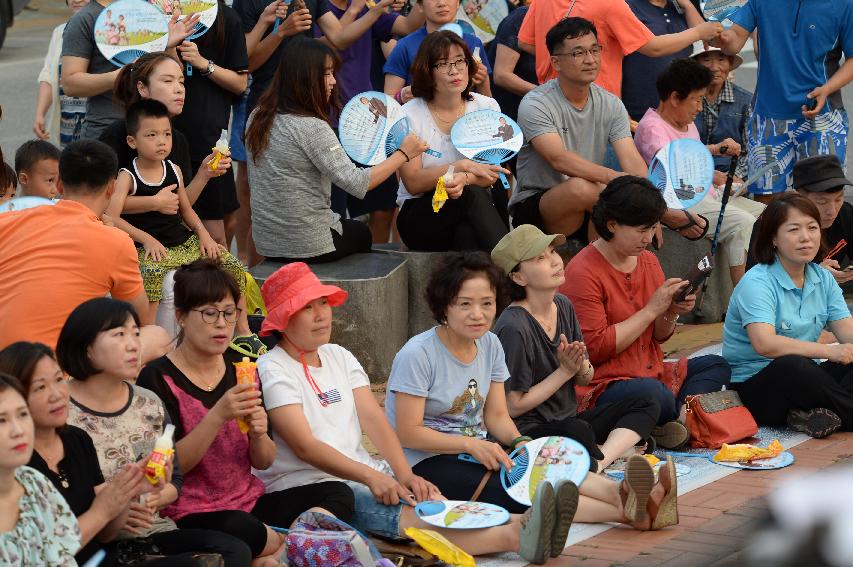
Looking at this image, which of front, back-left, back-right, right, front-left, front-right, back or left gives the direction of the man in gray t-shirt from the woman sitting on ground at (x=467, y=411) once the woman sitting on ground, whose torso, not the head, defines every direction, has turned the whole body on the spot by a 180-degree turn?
front-right

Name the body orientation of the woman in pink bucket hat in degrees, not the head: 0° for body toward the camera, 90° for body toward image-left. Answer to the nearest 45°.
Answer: approximately 315°

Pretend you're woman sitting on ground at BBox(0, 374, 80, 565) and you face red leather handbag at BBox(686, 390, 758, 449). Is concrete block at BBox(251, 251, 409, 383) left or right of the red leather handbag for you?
left

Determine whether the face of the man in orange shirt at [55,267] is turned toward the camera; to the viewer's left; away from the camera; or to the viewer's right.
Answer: away from the camera

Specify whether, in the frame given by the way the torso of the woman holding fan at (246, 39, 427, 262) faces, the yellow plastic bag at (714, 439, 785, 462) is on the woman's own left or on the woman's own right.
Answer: on the woman's own right

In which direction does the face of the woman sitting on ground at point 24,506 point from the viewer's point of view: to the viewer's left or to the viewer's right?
to the viewer's right

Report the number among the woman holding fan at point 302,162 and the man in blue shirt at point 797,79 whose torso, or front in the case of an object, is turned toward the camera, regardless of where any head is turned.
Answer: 1

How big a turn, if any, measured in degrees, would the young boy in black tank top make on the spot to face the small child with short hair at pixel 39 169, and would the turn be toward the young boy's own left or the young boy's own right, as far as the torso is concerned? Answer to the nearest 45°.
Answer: approximately 135° to the young boy's own right

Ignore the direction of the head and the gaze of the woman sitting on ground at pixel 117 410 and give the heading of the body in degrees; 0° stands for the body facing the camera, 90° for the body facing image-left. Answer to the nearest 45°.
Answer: approximately 315°

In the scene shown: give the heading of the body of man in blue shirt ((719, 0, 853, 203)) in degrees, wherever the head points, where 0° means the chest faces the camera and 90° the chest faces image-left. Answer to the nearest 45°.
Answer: approximately 0°

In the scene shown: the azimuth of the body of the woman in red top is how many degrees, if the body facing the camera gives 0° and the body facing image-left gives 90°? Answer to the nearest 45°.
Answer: approximately 315°

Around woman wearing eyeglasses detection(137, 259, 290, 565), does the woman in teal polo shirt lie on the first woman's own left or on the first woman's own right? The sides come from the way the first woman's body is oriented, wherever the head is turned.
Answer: on the first woman's own left
